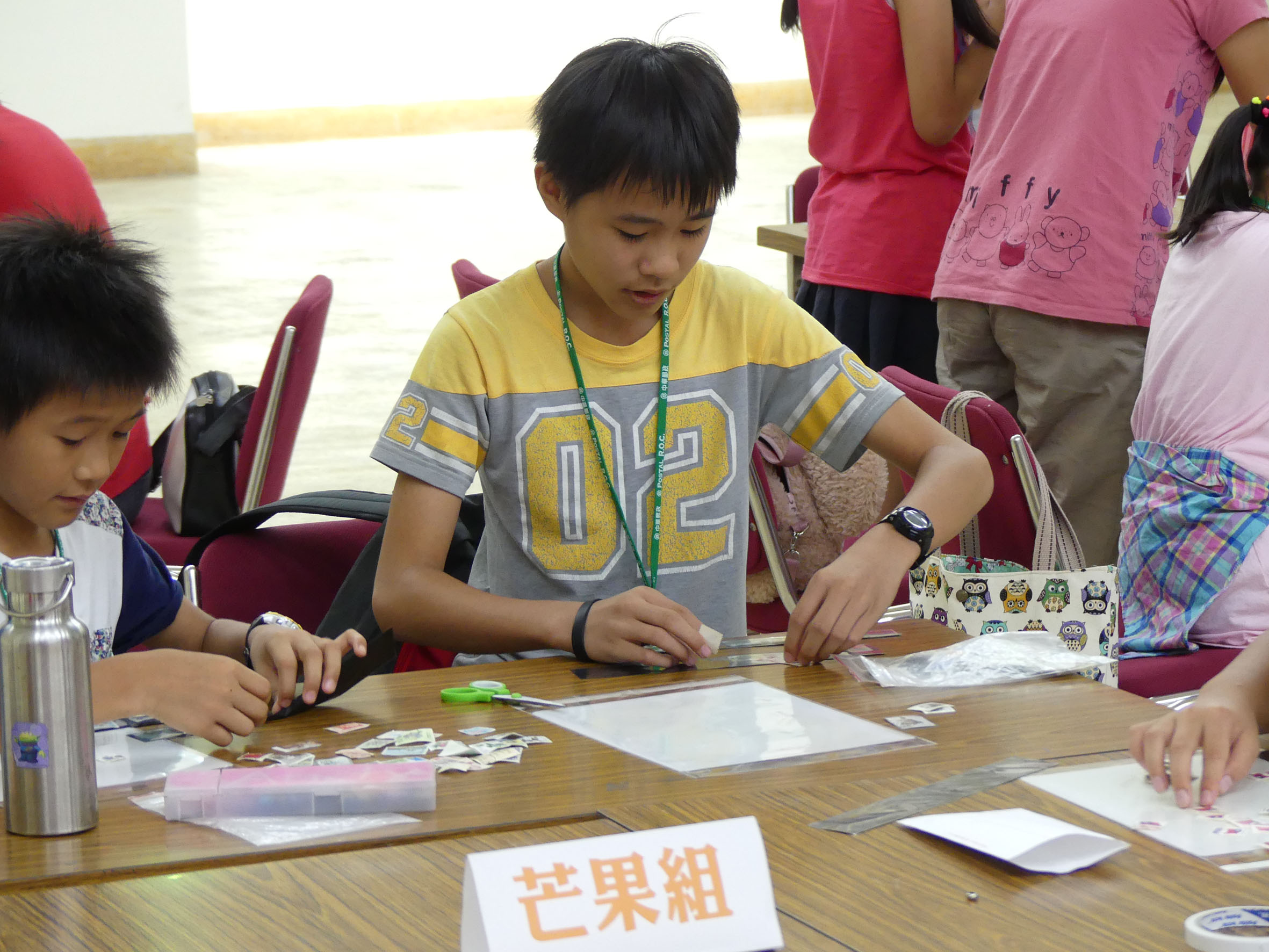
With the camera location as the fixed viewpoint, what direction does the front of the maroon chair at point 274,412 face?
facing to the left of the viewer

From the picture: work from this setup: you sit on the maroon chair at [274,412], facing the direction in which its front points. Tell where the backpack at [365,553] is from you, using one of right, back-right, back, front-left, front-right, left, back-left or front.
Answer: left

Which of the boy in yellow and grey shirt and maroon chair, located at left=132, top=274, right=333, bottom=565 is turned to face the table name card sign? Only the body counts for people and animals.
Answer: the boy in yellow and grey shirt

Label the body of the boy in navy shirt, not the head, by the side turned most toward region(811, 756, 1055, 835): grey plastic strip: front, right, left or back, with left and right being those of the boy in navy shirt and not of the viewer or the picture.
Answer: front

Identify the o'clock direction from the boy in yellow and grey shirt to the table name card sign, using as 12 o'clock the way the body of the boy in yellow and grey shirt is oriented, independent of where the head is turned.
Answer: The table name card sign is roughly at 12 o'clock from the boy in yellow and grey shirt.

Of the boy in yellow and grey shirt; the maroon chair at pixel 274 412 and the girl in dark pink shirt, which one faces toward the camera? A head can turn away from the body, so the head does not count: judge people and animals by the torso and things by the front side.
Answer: the boy in yellow and grey shirt

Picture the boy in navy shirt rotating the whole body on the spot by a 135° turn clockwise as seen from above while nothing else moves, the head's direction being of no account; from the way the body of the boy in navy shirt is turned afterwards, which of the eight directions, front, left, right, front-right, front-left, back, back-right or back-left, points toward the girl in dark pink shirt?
back-right

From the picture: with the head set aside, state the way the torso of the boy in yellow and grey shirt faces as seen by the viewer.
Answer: toward the camera

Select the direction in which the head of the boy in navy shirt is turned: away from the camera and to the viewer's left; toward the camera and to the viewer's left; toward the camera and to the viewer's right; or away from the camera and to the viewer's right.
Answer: toward the camera and to the viewer's right

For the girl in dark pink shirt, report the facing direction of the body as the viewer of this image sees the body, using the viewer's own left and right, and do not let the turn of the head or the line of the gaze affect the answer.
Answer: facing away from the viewer and to the right of the viewer

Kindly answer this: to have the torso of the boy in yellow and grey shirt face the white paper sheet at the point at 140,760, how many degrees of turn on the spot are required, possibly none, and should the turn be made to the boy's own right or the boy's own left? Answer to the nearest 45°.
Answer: approximately 45° to the boy's own right

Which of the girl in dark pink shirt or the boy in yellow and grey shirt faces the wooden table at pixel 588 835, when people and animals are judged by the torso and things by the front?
the boy in yellow and grey shirt

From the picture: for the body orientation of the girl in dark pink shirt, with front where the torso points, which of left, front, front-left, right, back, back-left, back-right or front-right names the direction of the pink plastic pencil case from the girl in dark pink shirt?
back-right
